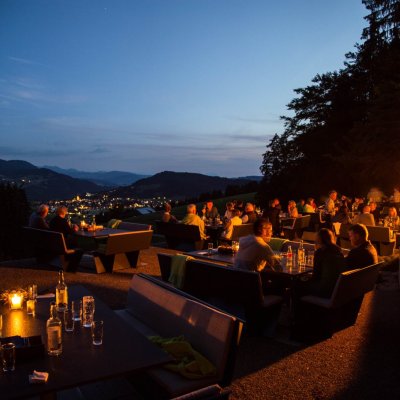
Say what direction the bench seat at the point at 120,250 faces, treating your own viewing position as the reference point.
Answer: facing away from the viewer and to the left of the viewer

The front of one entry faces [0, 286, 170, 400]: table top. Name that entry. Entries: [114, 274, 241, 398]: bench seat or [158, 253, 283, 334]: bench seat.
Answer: [114, 274, 241, 398]: bench seat

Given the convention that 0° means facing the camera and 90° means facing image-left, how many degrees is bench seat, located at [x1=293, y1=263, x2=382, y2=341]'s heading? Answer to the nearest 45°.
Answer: approximately 135°

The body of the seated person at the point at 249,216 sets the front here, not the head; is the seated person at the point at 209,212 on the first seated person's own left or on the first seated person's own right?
on the first seated person's own right

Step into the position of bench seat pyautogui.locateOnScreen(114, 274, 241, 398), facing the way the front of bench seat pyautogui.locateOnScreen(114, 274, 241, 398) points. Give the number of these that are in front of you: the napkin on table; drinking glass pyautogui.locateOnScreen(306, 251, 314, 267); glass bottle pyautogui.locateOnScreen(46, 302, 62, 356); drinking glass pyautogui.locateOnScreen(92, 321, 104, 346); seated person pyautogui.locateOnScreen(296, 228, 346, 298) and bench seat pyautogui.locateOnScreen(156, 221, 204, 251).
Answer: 3

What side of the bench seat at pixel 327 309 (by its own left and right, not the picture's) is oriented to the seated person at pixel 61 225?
front

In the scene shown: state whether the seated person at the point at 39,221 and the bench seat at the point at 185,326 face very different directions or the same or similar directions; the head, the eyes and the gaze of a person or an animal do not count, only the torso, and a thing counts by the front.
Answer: very different directions

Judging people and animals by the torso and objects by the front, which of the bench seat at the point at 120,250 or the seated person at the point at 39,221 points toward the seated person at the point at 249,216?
the seated person at the point at 39,221

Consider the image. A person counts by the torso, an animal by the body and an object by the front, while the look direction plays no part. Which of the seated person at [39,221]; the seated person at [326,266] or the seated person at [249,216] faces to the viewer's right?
the seated person at [39,221]

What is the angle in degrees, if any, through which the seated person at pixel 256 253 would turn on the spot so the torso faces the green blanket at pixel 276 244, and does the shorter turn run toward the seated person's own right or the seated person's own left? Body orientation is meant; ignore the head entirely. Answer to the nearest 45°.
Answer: approximately 45° to the seated person's own left

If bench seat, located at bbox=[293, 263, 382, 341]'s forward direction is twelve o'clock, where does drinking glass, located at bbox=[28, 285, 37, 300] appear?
The drinking glass is roughly at 9 o'clock from the bench seat.
